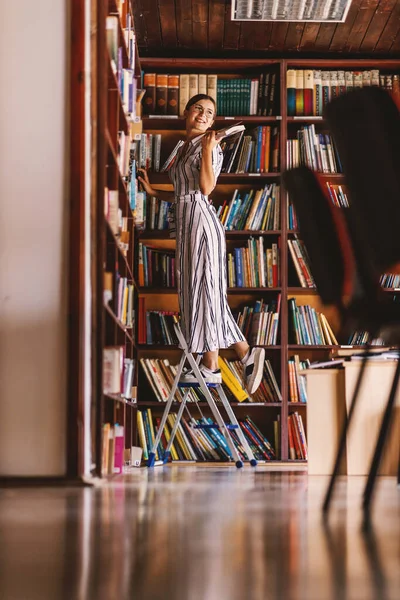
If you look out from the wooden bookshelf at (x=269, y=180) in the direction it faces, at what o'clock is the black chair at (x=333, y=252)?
The black chair is roughly at 12 o'clock from the wooden bookshelf.

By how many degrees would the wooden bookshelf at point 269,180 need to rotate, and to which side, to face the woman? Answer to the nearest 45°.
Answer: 0° — it already faces them

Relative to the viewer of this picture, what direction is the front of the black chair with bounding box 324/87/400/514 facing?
facing away from the viewer and to the right of the viewer

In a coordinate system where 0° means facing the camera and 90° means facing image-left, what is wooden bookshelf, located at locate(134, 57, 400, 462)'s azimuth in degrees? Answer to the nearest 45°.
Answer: approximately 0°

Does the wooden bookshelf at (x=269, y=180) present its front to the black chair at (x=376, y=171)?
yes

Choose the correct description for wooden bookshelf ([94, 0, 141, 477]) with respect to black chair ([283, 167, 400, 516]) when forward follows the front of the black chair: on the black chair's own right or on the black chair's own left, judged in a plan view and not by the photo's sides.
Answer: on the black chair's own left

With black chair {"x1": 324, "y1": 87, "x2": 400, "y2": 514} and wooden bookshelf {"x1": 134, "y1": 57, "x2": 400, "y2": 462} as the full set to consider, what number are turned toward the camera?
1
